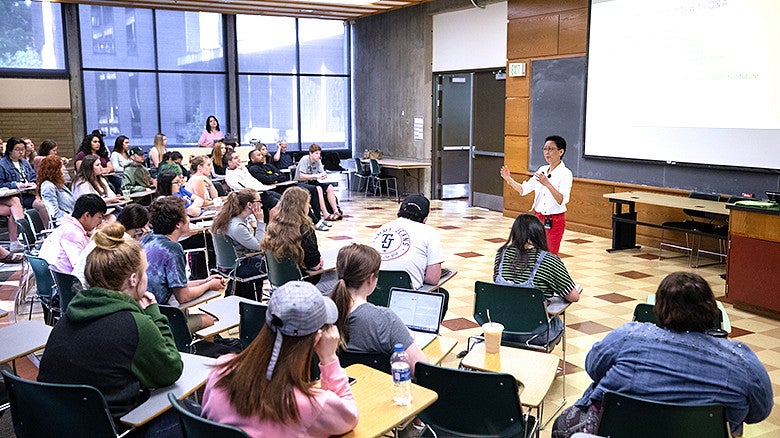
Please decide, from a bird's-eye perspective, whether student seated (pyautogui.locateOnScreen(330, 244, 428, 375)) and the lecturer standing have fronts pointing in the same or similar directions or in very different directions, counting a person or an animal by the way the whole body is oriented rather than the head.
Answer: very different directions

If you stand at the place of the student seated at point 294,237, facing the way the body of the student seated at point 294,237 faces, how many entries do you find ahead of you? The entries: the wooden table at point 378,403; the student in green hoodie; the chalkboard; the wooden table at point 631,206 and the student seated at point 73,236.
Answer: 2

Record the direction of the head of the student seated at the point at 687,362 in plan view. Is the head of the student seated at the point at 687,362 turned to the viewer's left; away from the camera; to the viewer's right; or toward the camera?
away from the camera

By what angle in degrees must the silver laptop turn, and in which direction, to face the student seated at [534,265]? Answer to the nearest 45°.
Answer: approximately 180°

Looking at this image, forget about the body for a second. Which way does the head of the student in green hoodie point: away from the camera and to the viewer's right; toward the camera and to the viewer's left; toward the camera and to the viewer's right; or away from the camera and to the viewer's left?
away from the camera and to the viewer's right

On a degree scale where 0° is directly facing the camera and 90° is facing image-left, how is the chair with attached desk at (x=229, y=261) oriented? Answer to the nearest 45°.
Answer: approximately 225°

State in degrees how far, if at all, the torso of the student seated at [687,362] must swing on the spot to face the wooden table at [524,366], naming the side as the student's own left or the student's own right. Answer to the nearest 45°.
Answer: approximately 90° to the student's own left

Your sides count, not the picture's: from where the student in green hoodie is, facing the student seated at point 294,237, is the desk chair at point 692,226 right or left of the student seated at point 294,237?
right

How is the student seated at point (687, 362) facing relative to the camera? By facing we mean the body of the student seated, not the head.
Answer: away from the camera

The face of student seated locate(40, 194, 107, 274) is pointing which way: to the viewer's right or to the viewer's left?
to the viewer's right

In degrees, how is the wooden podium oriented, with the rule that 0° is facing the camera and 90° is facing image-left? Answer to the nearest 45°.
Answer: approximately 45°

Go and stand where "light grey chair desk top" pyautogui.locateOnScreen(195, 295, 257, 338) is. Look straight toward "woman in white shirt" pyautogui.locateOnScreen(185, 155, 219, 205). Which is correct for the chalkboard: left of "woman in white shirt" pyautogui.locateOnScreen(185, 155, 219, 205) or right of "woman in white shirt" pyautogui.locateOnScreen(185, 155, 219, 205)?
right

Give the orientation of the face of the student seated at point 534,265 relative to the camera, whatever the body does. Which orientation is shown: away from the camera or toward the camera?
away from the camera

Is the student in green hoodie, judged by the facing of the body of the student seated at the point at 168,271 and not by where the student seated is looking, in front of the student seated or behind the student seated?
behind

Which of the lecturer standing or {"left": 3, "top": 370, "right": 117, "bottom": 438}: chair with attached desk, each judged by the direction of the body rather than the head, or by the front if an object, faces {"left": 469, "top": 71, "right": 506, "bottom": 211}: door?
the chair with attached desk

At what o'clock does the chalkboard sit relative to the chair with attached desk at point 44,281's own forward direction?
The chalkboard is roughly at 1 o'clock from the chair with attached desk.

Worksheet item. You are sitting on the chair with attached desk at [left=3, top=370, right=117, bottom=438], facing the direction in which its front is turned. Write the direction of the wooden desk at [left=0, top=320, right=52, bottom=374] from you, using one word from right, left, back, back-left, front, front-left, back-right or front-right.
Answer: front-left
